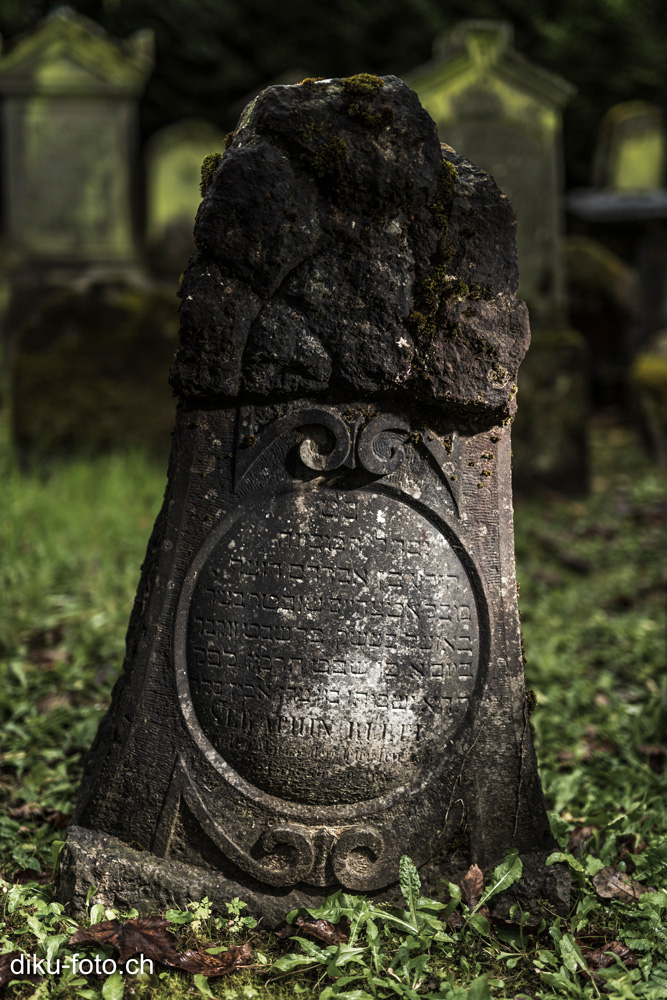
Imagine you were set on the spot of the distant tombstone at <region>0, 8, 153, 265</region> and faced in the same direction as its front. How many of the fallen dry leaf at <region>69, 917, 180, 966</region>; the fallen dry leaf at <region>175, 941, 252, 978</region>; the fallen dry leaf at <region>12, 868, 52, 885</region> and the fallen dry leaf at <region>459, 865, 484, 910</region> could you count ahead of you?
4

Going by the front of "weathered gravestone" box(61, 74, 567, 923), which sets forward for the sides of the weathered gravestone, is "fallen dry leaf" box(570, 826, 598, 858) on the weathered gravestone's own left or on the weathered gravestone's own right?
on the weathered gravestone's own left

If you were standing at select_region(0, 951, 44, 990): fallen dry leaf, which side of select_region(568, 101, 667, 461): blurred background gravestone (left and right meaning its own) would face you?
front

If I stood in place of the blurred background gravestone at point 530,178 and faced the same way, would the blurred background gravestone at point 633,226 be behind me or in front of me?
behind

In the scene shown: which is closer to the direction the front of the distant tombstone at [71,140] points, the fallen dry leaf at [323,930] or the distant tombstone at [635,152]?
the fallen dry leaf

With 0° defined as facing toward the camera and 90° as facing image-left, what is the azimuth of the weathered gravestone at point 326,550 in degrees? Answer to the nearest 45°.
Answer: approximately 0°

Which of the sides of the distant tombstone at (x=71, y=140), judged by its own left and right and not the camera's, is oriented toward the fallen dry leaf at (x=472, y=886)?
front

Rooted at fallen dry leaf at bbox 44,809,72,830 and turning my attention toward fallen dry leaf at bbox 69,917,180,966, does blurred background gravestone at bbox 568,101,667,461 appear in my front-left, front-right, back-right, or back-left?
back-left

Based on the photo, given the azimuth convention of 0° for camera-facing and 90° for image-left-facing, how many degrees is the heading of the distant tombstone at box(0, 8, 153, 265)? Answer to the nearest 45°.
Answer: approximately 0°

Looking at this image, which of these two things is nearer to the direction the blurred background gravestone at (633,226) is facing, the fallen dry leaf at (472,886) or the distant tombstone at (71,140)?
the fallen dry leaf

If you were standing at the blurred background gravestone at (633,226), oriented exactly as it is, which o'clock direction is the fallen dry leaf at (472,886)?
The fallen dry leaf is roughly at 12 o'clock from the blurred background gravestone.
